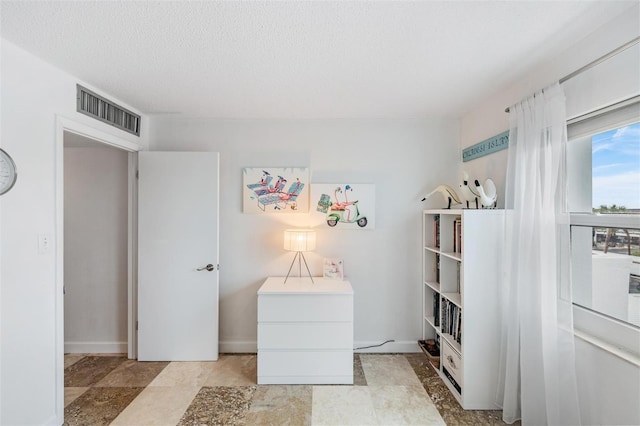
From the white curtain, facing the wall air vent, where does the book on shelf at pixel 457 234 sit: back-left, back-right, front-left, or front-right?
front-right

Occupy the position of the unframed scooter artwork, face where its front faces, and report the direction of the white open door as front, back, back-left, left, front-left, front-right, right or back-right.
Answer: right

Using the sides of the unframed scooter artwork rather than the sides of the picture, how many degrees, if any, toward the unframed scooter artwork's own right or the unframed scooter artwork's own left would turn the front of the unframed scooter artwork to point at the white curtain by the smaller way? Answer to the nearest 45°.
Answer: approximately 45° to the unframed scooter artwork's own left

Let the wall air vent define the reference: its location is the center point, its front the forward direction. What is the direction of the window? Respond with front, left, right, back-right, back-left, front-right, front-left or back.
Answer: front

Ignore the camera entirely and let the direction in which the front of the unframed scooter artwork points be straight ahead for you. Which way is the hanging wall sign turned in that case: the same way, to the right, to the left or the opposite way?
to the right

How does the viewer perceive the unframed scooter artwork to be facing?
facing the viewer

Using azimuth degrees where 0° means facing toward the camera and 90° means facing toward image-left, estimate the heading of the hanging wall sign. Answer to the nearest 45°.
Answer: approximately 45°

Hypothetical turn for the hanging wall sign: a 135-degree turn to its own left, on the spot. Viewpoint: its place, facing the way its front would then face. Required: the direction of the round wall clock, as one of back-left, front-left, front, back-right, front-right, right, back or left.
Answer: back-right

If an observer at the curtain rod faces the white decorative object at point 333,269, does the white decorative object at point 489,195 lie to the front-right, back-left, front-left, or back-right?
front-right

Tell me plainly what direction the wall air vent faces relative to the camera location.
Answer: facing the viewer and to the right of the viewer

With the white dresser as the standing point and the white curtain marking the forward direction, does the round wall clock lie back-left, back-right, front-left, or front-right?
back-right

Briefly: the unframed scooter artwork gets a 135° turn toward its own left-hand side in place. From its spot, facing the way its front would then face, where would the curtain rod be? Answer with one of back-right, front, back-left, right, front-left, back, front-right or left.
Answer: right

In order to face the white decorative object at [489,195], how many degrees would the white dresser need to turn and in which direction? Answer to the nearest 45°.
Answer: approximately 90° to its left

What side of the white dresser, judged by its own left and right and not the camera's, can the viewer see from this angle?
front

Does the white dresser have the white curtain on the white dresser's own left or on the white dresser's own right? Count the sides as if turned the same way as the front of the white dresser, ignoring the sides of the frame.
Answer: on the white dresser's own left

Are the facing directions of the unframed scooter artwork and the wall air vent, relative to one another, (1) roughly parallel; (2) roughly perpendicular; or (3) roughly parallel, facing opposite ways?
roughly perpendicular

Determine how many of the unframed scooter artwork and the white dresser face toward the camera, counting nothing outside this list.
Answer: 2

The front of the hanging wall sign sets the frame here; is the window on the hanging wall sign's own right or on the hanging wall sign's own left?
on the hanging wall sign's own left
